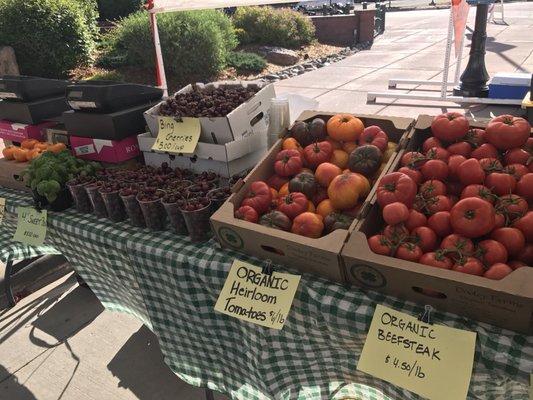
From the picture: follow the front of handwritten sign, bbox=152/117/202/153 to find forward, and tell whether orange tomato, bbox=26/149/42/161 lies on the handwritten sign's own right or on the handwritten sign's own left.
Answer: on the handwritten sign's own right

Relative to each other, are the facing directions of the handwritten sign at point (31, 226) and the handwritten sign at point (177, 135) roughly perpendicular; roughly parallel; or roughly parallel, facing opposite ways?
roughly parallel

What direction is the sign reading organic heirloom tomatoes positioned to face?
toward the camera

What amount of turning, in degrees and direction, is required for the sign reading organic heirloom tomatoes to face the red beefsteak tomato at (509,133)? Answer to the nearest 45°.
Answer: approximately 90° to its left

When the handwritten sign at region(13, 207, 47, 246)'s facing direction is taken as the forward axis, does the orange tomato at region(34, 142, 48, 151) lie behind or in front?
behind

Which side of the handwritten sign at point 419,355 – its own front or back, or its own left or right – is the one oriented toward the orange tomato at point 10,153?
right

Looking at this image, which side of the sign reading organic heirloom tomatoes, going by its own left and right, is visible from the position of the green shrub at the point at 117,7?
back

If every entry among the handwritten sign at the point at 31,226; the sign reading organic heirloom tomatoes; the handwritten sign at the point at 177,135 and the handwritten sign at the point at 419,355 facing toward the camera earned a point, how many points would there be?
4

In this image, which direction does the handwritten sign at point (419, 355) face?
toward the camera

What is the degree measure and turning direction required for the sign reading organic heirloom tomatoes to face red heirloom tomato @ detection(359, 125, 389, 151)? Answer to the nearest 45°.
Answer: approximately 135° to its left

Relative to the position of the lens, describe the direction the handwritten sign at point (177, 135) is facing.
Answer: facing the viewer
